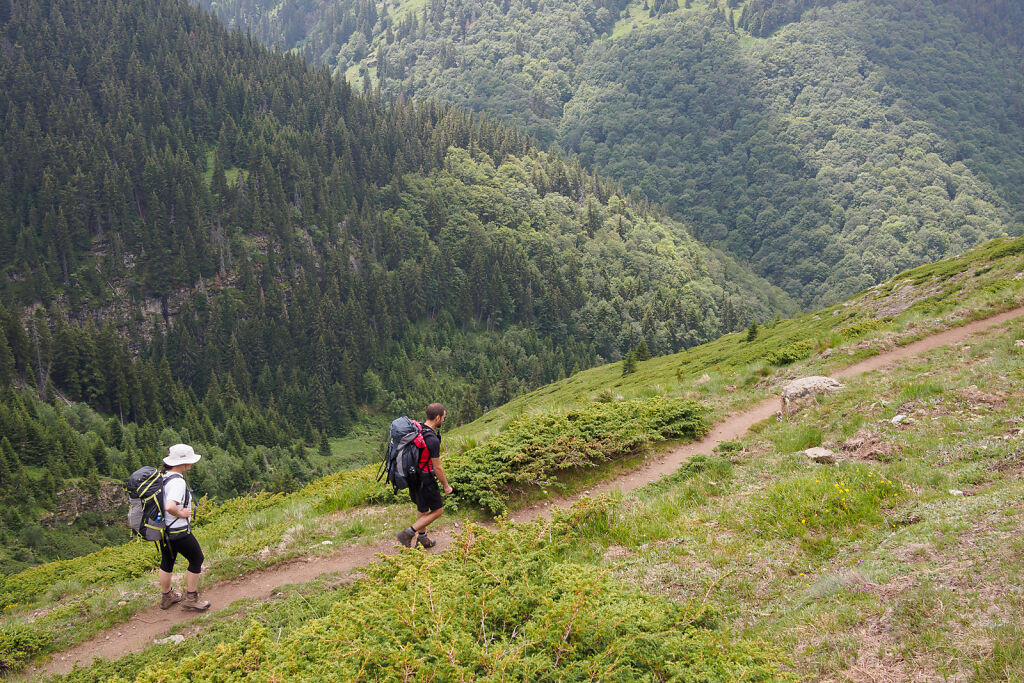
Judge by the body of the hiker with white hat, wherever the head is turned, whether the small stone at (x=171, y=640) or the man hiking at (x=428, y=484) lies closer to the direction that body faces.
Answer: the man hiking

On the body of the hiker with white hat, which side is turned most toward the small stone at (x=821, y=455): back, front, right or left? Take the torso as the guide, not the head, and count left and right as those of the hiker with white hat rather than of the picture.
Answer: front

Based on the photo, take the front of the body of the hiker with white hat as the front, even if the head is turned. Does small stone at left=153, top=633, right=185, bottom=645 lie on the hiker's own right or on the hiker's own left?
on the hiker's own right

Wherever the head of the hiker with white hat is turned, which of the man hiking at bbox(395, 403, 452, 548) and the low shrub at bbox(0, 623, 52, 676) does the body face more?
the man hiking

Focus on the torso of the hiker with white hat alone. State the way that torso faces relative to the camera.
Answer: to the viewer's right

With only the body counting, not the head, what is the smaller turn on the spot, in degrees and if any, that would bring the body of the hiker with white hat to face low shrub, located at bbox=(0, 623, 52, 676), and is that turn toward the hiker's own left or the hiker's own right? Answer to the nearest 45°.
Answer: approximately 180°

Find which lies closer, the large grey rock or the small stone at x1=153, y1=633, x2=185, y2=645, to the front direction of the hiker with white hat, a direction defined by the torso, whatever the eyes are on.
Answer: the large grey rock

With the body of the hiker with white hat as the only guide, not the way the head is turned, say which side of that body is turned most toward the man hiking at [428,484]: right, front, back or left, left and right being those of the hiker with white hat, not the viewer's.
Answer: front

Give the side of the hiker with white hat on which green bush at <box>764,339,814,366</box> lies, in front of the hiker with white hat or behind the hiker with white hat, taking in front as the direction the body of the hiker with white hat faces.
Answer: in front
